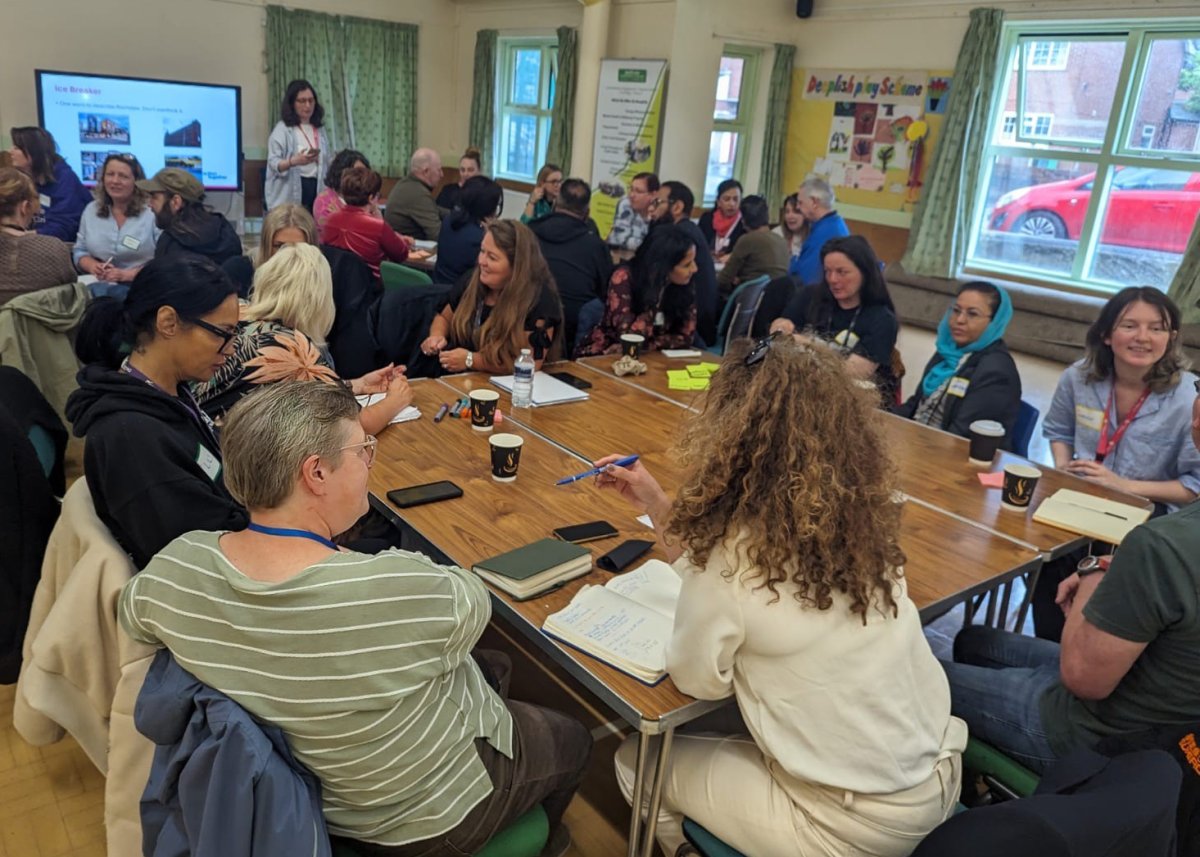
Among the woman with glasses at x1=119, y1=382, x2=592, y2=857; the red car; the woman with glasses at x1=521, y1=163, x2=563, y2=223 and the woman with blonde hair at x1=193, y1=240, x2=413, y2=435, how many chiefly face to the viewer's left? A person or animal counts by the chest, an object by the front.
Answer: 1

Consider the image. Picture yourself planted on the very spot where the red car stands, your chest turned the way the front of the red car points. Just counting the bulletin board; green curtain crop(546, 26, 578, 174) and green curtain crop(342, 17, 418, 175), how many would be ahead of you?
3

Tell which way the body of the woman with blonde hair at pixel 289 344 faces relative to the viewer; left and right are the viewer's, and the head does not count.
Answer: facing away from the viewer and to the right of the viewer

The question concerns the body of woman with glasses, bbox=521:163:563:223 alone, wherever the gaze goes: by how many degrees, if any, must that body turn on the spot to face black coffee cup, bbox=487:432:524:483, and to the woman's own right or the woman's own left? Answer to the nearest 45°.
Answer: approximately 45° to the woman's own right

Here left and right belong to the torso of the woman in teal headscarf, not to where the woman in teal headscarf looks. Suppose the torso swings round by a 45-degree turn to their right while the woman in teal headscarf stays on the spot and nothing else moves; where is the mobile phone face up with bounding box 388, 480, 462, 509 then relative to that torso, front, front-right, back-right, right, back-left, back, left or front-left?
front-left

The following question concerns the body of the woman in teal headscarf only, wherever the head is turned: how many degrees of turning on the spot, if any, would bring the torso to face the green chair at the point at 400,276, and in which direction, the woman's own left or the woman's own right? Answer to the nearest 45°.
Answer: approximately 45° to the woman's own right

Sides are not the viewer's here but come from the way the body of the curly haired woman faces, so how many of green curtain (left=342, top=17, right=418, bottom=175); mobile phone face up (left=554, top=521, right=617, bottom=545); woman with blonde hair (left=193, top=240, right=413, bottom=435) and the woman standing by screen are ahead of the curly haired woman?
4

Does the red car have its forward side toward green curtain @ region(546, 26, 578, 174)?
yes

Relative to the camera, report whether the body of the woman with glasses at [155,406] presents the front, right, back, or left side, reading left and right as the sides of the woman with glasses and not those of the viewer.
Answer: right

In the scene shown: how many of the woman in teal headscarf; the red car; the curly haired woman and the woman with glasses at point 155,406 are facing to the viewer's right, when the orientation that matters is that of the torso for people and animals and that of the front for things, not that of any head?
1

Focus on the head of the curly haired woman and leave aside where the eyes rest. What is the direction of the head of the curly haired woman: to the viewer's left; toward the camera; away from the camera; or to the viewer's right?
away from the camera

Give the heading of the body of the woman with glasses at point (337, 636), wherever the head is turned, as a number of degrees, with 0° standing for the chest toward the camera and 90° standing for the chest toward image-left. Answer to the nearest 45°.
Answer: approximately 225°

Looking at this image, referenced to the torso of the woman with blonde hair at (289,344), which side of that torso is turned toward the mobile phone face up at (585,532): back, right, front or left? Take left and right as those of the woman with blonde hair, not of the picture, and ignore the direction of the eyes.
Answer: right

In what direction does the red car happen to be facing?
to the viewer's left
